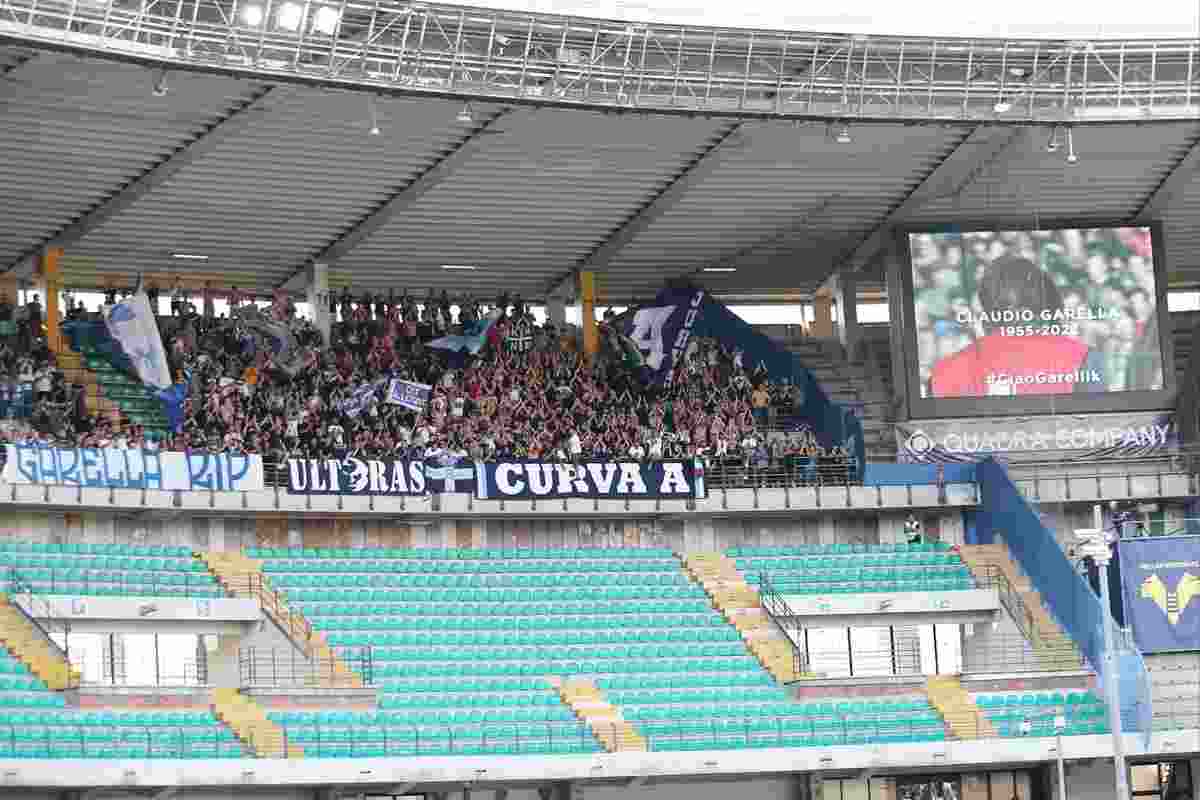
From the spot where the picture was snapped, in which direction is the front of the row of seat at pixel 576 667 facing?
facing the viewer

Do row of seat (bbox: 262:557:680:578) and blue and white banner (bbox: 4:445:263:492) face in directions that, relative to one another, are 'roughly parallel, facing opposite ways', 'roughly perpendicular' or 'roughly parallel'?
roughly parallel

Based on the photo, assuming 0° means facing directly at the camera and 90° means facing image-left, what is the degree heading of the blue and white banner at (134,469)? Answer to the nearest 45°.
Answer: approximately 0°

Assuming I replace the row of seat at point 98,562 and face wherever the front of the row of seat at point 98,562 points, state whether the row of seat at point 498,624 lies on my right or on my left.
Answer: on my left

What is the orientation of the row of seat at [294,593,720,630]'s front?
toward the camera

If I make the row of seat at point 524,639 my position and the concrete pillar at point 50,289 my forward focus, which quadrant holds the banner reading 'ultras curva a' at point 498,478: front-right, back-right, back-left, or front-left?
front-right

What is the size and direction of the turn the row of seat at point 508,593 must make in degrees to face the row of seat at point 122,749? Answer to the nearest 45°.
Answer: approximately 45° to its right

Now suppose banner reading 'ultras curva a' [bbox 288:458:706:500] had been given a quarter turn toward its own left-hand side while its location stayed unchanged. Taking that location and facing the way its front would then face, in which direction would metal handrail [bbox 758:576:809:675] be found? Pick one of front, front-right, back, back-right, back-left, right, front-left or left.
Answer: front

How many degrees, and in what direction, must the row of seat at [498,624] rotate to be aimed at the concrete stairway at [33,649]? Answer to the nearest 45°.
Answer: approximately 45° to its right

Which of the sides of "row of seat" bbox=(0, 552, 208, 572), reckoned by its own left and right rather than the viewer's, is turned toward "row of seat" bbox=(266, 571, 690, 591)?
left

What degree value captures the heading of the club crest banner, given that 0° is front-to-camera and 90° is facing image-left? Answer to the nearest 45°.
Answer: approximately 0°

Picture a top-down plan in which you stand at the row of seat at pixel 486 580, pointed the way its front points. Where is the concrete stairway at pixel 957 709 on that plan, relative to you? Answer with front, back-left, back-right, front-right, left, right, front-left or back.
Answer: left

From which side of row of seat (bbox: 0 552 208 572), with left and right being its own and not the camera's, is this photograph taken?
front

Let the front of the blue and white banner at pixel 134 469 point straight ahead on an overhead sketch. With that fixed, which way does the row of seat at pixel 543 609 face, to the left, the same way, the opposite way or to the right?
the same way

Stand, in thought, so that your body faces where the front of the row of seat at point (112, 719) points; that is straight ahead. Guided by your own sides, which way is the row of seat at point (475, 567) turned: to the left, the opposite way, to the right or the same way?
the same way

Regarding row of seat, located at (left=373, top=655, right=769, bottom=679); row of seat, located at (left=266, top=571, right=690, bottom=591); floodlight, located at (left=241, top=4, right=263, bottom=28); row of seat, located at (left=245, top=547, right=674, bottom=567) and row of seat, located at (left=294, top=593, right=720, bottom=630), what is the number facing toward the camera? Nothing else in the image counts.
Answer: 5
